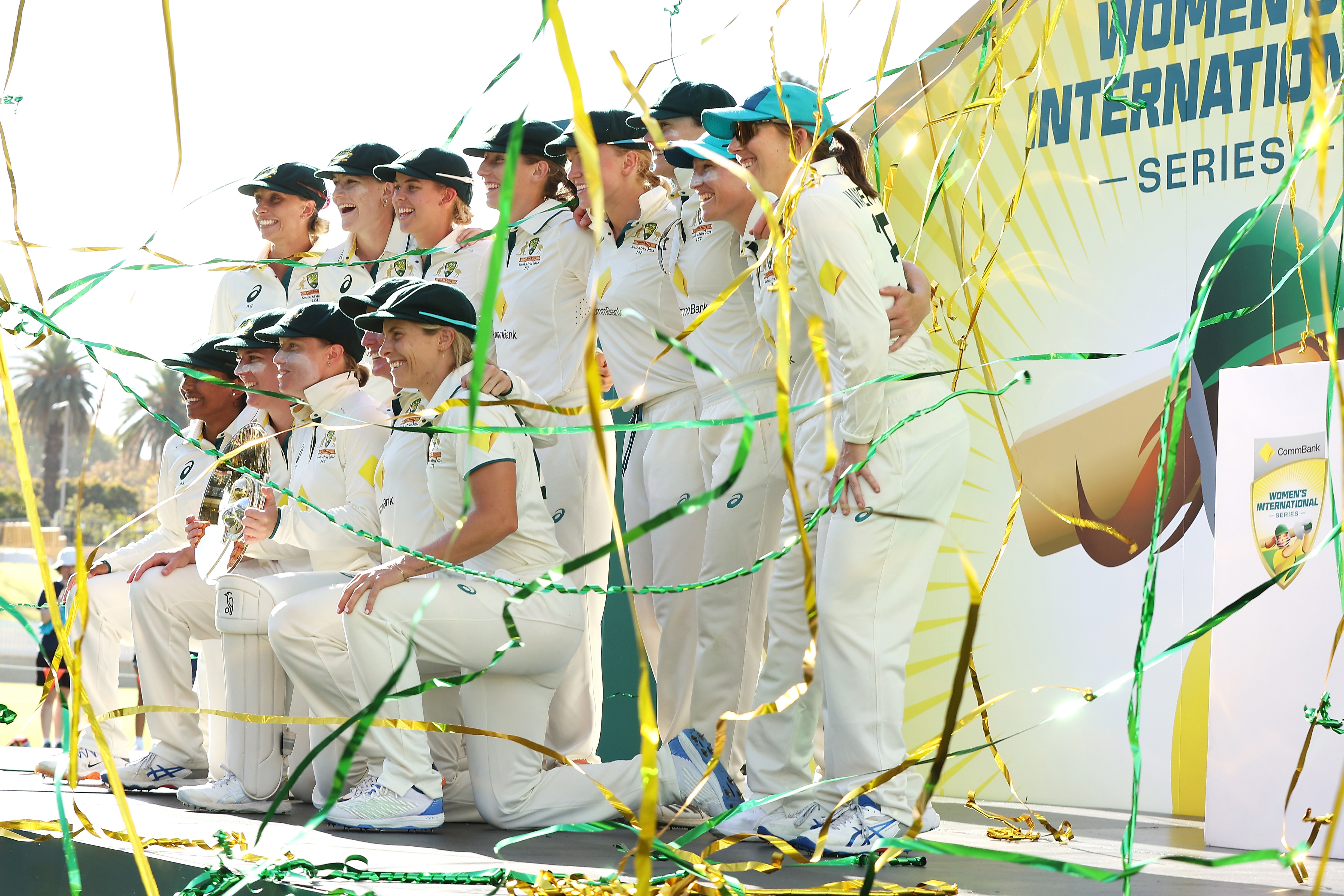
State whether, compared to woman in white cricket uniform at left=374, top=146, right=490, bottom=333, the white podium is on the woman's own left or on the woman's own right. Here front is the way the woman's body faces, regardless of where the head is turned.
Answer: on the woman's own left

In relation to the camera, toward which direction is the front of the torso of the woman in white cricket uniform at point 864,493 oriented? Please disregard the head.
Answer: to the viewer's left

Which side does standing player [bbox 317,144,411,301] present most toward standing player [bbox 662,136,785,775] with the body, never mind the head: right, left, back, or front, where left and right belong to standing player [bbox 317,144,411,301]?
left

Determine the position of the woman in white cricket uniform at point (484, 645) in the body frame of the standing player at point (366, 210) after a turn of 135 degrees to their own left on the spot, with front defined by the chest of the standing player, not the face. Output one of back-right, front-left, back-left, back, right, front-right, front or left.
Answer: right

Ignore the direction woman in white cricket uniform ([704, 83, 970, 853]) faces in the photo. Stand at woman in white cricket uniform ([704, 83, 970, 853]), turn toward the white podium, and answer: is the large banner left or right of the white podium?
left

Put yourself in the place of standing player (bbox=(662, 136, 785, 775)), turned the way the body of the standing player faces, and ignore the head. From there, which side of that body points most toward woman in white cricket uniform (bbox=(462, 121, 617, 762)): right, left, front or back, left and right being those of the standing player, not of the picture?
right

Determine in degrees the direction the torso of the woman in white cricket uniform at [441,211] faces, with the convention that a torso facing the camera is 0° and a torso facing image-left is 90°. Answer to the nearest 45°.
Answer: approximately 45°

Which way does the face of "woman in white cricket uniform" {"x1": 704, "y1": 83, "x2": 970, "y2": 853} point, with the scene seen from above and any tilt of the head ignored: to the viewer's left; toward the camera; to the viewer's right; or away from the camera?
to the viewer's left

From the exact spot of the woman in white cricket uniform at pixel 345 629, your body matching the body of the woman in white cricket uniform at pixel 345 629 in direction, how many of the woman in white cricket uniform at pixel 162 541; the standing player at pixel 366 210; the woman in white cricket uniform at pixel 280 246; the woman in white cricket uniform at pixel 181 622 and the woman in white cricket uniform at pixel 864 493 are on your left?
1

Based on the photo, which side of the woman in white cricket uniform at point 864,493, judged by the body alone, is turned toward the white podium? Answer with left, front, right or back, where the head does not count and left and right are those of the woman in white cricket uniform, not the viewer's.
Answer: back

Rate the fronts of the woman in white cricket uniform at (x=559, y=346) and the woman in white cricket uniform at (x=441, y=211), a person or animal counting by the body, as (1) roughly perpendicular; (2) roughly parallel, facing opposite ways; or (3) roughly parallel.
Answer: roughly parallel

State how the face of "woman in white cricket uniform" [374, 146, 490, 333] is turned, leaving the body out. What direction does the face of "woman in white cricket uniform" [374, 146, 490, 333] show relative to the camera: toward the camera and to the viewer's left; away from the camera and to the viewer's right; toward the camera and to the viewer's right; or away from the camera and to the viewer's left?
toward the camera and to the viewer's left

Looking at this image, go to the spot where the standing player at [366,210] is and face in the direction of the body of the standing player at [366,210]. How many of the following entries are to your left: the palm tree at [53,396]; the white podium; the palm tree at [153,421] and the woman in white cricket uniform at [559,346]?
2

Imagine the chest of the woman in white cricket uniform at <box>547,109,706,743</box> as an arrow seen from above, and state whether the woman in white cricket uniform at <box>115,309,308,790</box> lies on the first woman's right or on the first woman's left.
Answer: on the first woman's right

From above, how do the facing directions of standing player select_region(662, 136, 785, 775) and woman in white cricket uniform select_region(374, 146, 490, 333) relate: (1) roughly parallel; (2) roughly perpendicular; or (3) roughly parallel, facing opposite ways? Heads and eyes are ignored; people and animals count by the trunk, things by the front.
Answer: roughly parallel

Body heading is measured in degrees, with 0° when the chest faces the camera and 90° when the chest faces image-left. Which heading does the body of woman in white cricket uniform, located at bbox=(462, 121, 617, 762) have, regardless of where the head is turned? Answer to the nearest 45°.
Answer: approximately 45°

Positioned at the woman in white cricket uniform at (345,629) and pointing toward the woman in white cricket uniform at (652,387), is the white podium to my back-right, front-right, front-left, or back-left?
front-right

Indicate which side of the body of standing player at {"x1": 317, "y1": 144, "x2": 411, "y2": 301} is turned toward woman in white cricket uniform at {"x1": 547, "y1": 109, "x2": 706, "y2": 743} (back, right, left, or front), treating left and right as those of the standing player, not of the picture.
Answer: left
